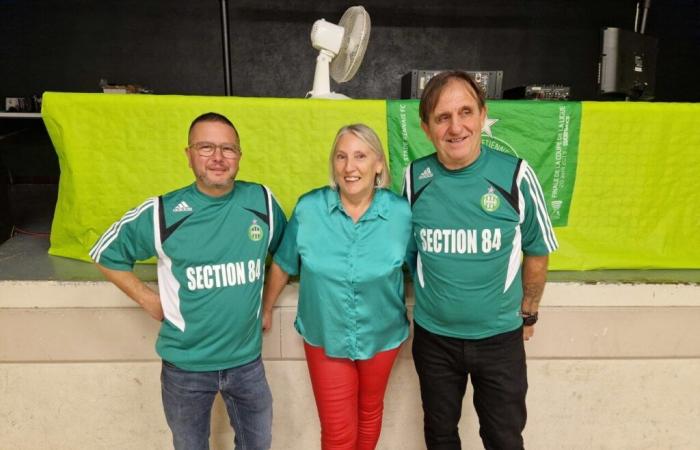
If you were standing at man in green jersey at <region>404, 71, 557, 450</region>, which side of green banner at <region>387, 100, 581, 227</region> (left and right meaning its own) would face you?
front

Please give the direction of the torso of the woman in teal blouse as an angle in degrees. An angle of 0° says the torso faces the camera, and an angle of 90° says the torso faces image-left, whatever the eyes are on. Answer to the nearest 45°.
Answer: approximately 0°

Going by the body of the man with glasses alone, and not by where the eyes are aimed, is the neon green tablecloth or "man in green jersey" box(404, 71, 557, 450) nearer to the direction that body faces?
the man in green jersey

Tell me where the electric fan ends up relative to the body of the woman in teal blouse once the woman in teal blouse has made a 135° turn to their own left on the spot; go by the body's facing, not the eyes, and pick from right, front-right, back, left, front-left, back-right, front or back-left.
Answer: front-left

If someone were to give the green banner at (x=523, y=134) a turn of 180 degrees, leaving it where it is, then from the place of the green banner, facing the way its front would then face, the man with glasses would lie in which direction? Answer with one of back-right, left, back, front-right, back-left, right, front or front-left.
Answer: back-left

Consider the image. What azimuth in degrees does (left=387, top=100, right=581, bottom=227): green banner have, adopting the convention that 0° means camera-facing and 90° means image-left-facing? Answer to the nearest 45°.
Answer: approximately 0°

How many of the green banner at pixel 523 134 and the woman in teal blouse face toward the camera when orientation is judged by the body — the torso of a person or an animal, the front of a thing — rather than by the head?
2

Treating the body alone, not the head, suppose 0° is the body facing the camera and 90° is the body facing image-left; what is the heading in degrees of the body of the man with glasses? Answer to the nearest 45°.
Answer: approximately 315°

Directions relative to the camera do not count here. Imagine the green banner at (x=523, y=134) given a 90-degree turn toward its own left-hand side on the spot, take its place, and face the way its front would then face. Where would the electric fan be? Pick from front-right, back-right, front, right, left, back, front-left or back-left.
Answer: back

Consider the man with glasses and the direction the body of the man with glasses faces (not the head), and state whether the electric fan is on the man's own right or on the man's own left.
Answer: on the man's own left
